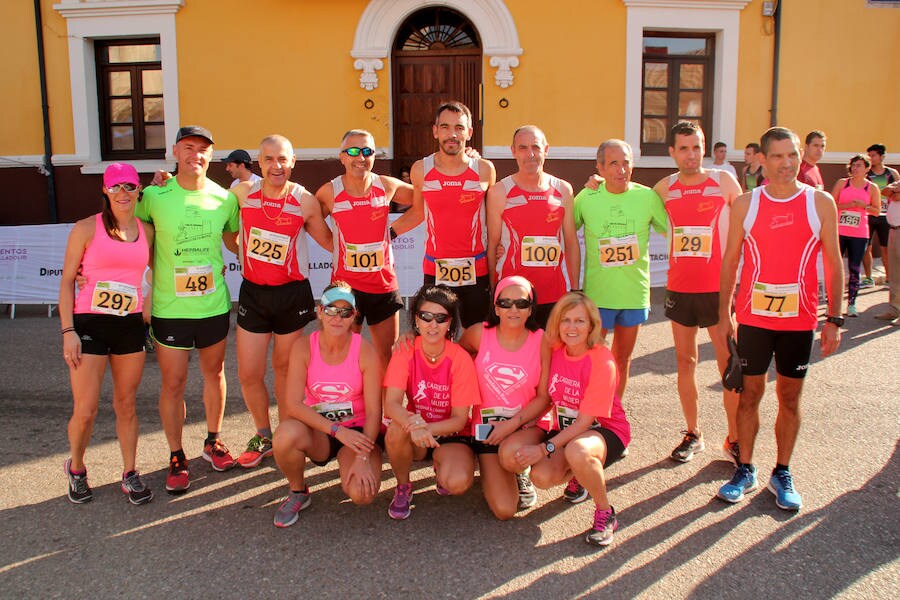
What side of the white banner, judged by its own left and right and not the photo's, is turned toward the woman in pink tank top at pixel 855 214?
left

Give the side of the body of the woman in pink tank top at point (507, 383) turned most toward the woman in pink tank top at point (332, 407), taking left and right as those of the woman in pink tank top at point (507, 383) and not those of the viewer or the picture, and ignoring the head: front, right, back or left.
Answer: right

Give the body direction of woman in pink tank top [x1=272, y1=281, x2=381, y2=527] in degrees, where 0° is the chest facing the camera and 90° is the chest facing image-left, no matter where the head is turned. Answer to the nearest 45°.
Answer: approximately 0°

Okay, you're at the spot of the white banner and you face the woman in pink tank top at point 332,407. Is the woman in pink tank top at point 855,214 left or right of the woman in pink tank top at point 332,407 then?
left

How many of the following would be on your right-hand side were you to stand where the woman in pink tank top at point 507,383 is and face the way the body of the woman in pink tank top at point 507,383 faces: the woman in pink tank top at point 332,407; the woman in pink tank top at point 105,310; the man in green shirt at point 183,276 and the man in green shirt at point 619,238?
3

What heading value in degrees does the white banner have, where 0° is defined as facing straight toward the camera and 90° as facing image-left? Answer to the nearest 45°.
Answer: approximately 0°
